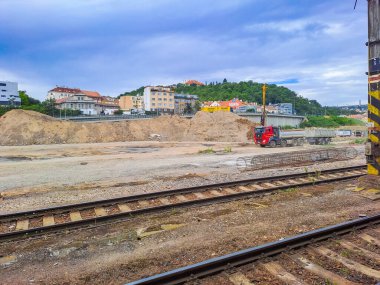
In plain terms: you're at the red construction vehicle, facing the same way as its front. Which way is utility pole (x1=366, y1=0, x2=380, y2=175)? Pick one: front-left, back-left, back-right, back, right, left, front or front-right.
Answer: front-left

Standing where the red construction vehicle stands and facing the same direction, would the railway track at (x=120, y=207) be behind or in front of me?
in front

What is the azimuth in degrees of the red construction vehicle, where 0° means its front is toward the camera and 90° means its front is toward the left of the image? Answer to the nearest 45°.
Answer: approximately 45°

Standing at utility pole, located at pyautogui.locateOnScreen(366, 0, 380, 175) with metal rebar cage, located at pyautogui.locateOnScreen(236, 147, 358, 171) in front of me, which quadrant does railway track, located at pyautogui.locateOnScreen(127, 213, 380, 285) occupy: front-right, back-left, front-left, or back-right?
back-left

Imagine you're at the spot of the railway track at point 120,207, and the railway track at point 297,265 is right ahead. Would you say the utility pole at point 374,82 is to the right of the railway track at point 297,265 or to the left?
left

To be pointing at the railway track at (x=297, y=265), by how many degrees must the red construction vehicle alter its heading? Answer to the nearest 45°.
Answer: approximately 45° to its left
